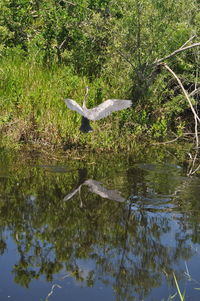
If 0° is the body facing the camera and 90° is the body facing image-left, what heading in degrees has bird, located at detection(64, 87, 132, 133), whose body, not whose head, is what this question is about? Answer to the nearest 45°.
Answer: approximately 180°
